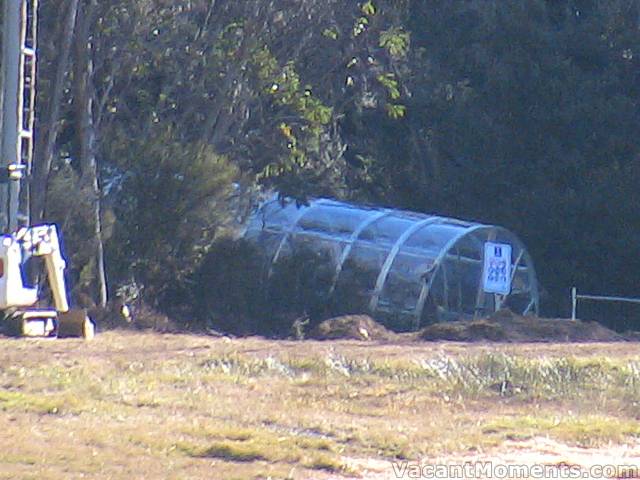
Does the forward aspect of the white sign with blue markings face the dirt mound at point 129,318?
no

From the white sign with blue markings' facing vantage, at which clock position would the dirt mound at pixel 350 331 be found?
The dirt mound is roughly at 3 o'clock from the white sign with blue markings.

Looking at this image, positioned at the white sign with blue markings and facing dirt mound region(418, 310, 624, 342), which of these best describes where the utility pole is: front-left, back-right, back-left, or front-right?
front-right

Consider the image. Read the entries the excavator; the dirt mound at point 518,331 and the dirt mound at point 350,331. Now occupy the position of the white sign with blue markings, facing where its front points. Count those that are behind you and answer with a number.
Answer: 0

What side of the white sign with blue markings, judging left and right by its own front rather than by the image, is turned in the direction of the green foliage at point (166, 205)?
right

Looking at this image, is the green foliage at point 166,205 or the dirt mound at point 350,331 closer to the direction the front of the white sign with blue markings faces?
the dirt mound

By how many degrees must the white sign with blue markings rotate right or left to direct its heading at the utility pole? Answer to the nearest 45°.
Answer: approximately 45° to its right

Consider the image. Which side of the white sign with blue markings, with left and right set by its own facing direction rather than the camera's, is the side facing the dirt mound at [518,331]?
front

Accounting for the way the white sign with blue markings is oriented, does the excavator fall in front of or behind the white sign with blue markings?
in front

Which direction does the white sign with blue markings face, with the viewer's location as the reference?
facing the viewer

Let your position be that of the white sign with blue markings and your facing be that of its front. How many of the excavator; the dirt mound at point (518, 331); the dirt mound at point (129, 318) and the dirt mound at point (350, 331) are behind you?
0

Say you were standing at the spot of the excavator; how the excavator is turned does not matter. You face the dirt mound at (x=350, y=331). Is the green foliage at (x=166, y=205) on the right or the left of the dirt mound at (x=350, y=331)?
left

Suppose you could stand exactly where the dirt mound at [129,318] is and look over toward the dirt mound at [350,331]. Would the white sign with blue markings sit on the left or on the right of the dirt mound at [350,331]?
left
